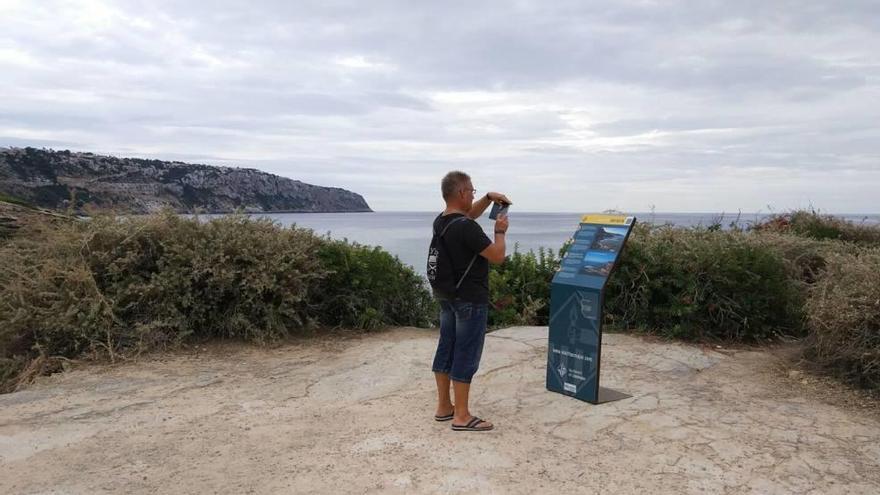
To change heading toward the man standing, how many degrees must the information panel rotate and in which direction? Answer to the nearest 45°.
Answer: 0° — it already faces them

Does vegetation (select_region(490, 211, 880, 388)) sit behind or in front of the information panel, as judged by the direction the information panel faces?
behind

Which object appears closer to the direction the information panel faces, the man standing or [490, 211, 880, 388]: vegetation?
the man standing

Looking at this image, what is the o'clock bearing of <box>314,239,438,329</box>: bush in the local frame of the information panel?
The bush is roughly at 3 o'clock from the information panel.

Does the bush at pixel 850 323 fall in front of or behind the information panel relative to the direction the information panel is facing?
behind

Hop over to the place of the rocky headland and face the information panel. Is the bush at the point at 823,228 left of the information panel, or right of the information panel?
left

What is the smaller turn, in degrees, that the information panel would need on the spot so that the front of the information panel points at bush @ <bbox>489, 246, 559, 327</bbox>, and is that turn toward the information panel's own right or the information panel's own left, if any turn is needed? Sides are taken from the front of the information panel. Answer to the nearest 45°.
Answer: approximately 135° to the information panel's own right

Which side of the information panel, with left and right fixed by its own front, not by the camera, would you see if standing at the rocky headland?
right

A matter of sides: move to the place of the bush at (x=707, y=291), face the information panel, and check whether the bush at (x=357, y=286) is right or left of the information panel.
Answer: right

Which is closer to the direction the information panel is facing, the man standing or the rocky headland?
the man standing

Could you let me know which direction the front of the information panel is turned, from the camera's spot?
facing the viewer and to the left of the viewer

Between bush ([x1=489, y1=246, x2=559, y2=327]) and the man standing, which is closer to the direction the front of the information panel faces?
the man standing

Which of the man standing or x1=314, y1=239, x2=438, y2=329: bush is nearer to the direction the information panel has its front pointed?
the man standing

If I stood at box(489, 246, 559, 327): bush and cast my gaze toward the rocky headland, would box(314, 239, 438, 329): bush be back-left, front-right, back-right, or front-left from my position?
front-left

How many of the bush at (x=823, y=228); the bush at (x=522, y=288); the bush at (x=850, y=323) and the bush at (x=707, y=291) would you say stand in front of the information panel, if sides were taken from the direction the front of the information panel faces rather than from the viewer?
0

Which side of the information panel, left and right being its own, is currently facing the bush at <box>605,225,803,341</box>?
back

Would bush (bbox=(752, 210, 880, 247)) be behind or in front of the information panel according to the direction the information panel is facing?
behind
